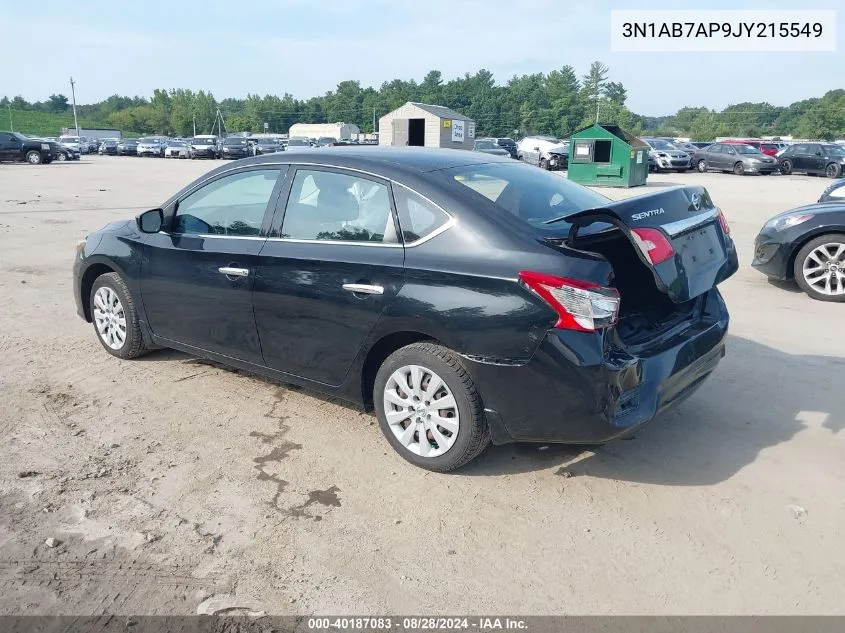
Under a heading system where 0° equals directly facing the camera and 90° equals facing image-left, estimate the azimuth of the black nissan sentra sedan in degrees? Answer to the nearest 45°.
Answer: approximately 135°

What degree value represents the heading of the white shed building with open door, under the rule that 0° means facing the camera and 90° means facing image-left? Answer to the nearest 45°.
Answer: approximately 45°

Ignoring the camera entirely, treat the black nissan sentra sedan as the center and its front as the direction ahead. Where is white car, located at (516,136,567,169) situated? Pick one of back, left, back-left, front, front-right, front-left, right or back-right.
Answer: front-right

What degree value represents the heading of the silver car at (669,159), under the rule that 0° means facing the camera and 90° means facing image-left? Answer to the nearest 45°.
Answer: approximately 315°

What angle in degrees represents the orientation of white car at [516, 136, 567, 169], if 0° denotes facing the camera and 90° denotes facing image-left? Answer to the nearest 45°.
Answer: approximately 315°

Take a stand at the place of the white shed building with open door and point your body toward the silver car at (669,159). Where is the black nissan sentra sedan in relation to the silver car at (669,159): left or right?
right

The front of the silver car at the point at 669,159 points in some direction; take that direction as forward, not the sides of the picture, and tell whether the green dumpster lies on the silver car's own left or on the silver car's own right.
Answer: on the silver car's own right

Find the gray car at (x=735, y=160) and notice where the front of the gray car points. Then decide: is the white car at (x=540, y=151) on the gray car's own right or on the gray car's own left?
on the gray car's own right

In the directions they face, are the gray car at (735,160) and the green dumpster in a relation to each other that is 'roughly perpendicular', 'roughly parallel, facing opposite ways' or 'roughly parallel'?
roughly perpendicular

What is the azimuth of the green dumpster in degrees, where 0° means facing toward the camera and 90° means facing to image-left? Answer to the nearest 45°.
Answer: approximately 45°
